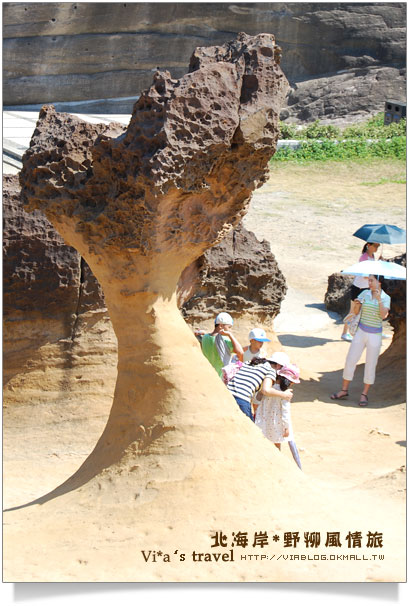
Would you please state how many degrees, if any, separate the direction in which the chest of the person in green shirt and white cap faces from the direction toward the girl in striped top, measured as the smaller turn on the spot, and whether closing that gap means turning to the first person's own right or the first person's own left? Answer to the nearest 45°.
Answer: approximately 45° to the first person's own right

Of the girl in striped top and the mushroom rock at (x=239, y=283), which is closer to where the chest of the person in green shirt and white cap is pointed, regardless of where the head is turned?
the girl in striped top

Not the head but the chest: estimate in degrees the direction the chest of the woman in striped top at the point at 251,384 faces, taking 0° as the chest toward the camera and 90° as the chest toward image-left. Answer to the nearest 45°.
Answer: approximately 270°

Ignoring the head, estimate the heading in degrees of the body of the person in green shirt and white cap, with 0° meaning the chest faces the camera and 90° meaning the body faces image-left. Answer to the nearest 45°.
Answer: approximately 315°

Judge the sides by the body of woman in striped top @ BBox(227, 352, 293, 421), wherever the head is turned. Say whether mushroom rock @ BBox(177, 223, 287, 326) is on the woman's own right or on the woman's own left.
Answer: on the woman's own left

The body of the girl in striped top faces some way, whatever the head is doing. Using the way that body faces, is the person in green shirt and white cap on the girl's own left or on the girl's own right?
on the girl's own left
